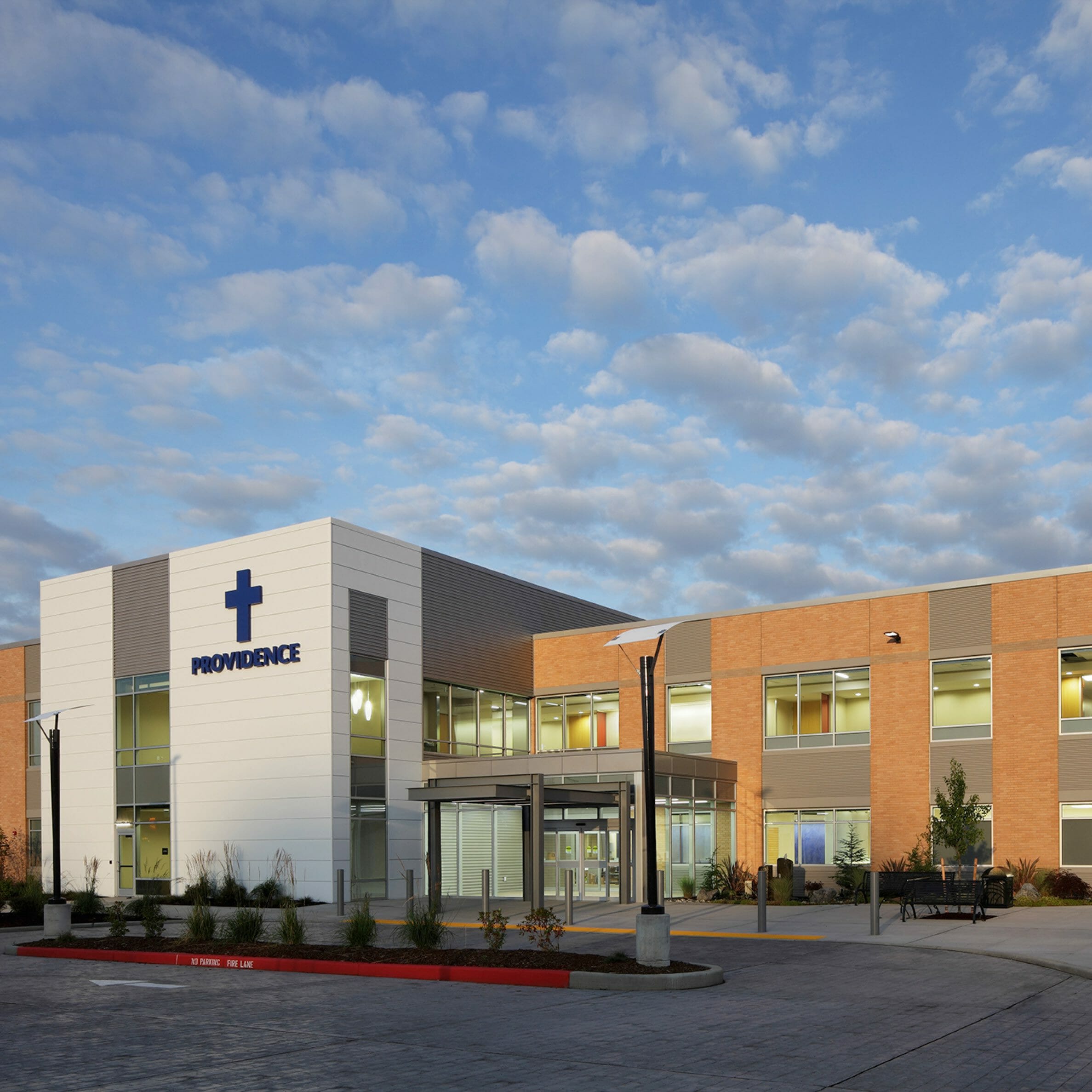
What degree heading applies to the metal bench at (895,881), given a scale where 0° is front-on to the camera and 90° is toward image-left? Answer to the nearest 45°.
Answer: approximately 0°

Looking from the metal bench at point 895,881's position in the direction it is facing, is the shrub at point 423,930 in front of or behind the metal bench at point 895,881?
in front

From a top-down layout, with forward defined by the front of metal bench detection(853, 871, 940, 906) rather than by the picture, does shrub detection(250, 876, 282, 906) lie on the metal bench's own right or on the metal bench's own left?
on the metal bench's own right

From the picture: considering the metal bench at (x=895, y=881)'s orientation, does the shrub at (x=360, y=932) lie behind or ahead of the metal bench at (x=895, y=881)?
ahead
